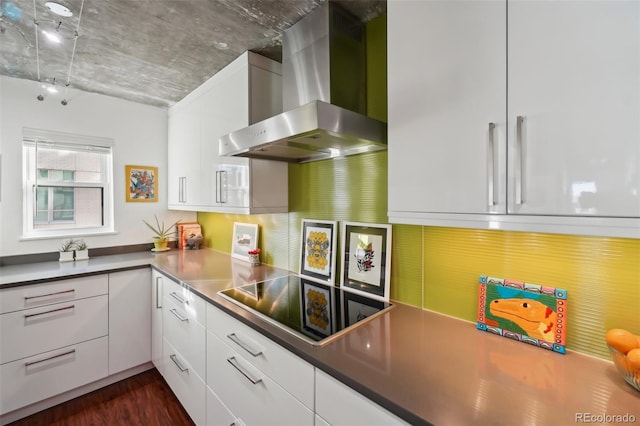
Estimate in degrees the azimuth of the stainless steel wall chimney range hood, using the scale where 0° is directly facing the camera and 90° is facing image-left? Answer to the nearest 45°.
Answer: approximately 45°

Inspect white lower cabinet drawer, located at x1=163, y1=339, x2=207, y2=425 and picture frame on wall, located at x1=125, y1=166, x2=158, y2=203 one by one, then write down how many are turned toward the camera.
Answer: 1

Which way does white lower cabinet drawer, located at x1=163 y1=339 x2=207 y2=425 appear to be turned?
to the viewer's left

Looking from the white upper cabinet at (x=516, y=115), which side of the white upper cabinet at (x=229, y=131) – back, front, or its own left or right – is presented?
left

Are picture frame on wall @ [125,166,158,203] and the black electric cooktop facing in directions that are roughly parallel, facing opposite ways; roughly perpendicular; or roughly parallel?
roughly perpendicular
